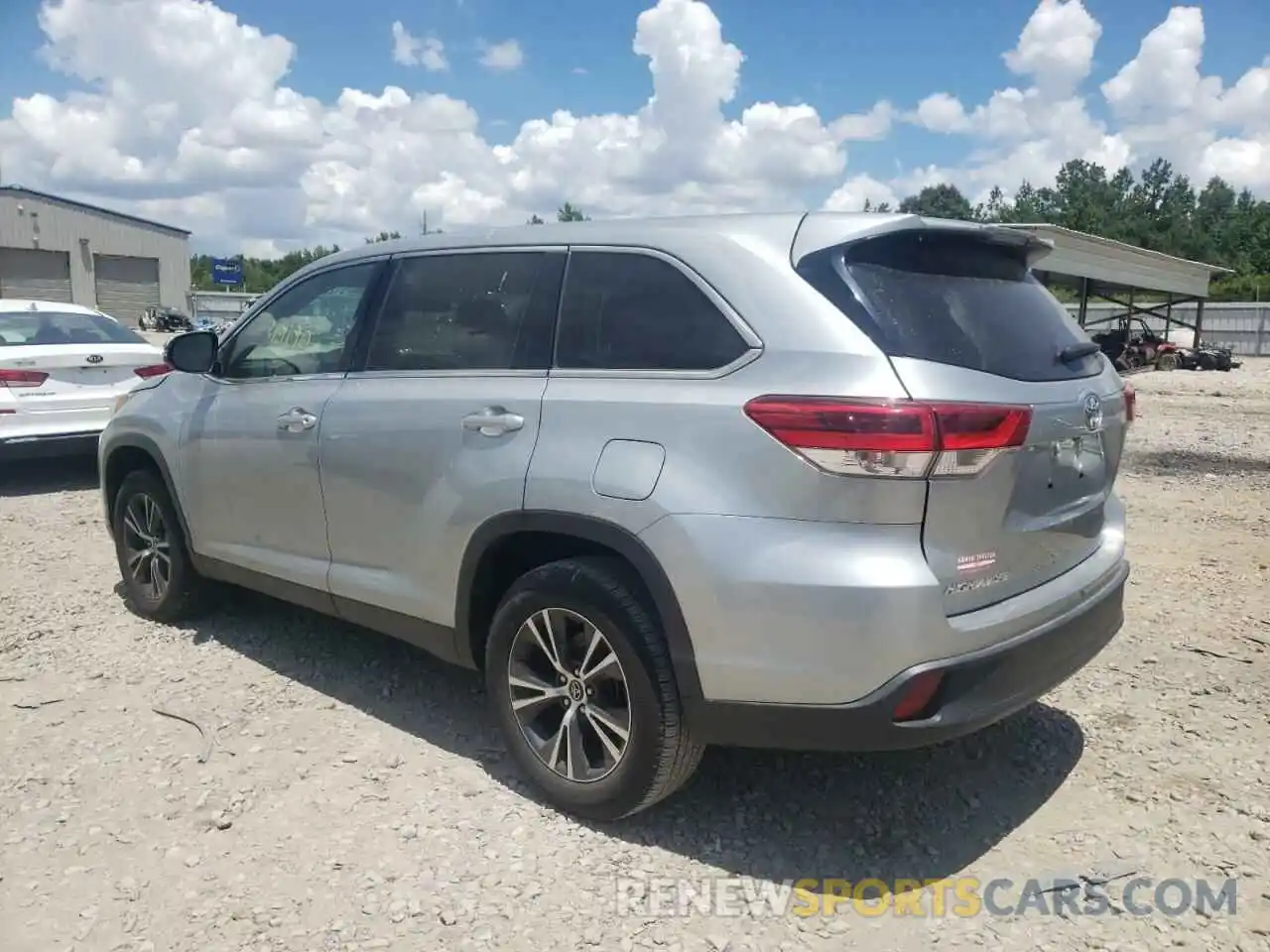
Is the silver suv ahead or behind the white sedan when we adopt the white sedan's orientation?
behind

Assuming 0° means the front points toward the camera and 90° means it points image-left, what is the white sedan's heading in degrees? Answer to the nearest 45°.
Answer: approximately 135°

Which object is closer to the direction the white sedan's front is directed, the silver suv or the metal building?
the metal building

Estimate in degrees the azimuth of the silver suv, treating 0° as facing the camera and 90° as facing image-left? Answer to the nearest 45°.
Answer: approximately 135°

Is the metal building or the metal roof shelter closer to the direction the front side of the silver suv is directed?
the metal building

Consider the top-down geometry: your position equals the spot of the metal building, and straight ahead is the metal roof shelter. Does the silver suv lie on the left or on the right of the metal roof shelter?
right

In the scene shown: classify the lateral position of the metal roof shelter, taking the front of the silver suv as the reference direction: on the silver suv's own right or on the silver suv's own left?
on the silver suv's own right

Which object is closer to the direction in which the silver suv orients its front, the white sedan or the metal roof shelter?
the white sedan
